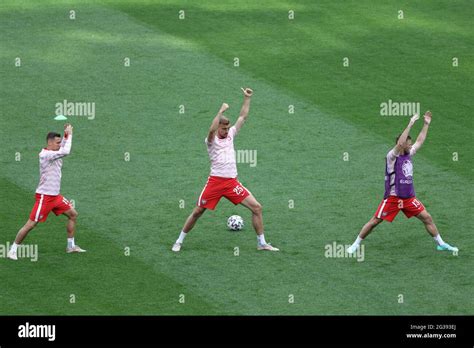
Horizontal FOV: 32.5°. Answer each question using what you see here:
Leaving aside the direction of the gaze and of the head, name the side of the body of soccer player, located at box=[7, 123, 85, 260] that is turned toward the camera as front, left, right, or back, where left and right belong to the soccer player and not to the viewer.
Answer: right

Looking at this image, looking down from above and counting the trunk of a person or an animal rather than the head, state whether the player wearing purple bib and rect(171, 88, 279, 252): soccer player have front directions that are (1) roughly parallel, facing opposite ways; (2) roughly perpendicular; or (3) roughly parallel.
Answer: roughly parallel

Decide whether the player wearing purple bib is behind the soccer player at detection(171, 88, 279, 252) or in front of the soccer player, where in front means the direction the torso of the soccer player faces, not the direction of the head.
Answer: in front

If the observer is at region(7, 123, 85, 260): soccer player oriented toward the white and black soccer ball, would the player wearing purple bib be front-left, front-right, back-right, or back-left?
front-right

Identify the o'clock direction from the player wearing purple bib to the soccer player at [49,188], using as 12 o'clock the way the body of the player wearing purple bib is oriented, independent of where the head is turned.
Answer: The soccer player is roughly at 4 o'clock from the player wearing purple bib.

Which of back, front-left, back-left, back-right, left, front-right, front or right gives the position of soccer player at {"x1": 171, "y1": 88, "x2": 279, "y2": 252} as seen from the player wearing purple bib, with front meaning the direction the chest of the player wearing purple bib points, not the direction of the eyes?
back-right

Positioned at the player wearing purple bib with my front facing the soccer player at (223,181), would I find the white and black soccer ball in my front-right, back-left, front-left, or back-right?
front-right

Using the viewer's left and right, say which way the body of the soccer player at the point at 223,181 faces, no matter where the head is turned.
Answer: facing the viewer and to the right of the viewer

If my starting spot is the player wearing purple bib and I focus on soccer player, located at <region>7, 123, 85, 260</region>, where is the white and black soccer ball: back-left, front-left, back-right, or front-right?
front-right

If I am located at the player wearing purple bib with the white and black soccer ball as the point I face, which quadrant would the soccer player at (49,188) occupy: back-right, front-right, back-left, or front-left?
front-left

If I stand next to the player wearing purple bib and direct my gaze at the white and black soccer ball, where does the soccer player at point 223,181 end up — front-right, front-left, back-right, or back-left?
front-left
